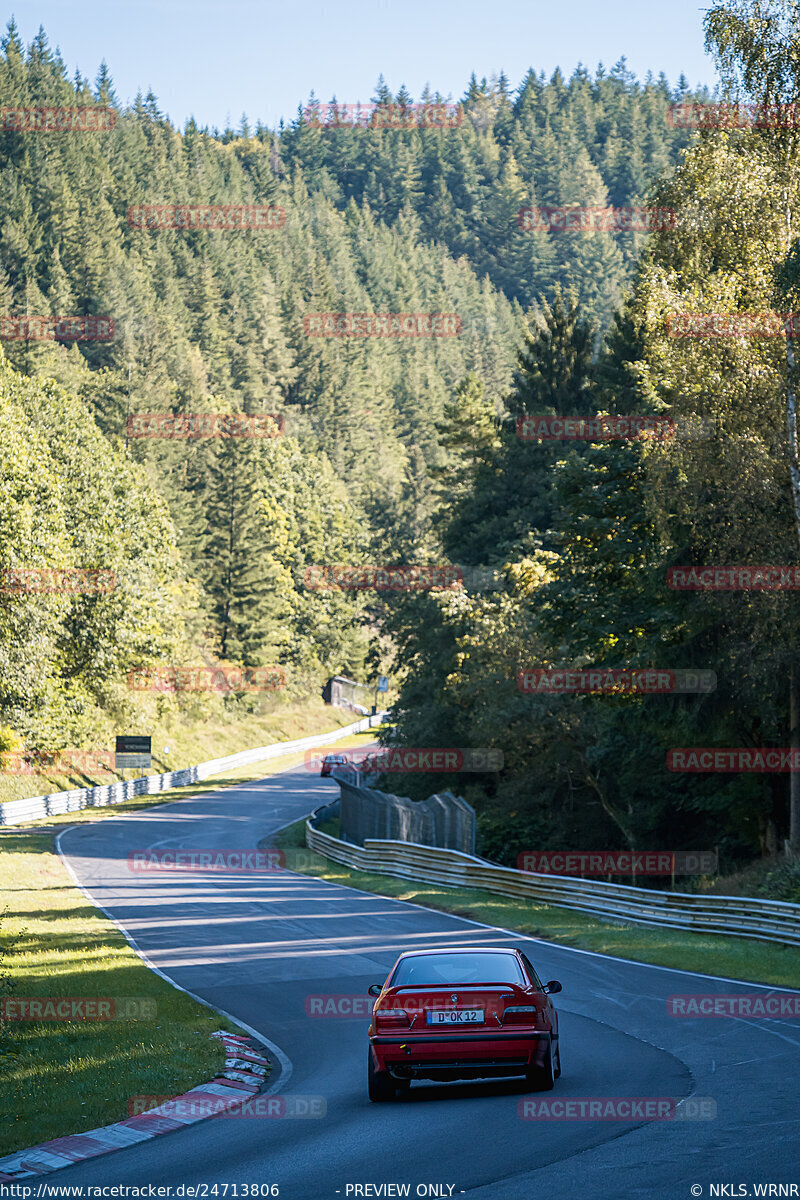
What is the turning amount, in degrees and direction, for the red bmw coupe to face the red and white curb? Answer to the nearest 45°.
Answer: approximately 90° to its left

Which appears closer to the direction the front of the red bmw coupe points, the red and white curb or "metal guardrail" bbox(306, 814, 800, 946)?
the metal guardrail

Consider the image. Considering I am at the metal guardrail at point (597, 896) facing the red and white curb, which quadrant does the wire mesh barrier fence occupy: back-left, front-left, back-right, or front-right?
back-right

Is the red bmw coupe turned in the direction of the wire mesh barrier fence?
yes

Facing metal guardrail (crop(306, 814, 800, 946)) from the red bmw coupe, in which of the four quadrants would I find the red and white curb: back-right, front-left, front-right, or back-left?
back-left

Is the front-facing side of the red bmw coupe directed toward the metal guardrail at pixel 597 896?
yes

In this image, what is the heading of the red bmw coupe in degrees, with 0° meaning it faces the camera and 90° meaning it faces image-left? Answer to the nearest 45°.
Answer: approximately 180°
